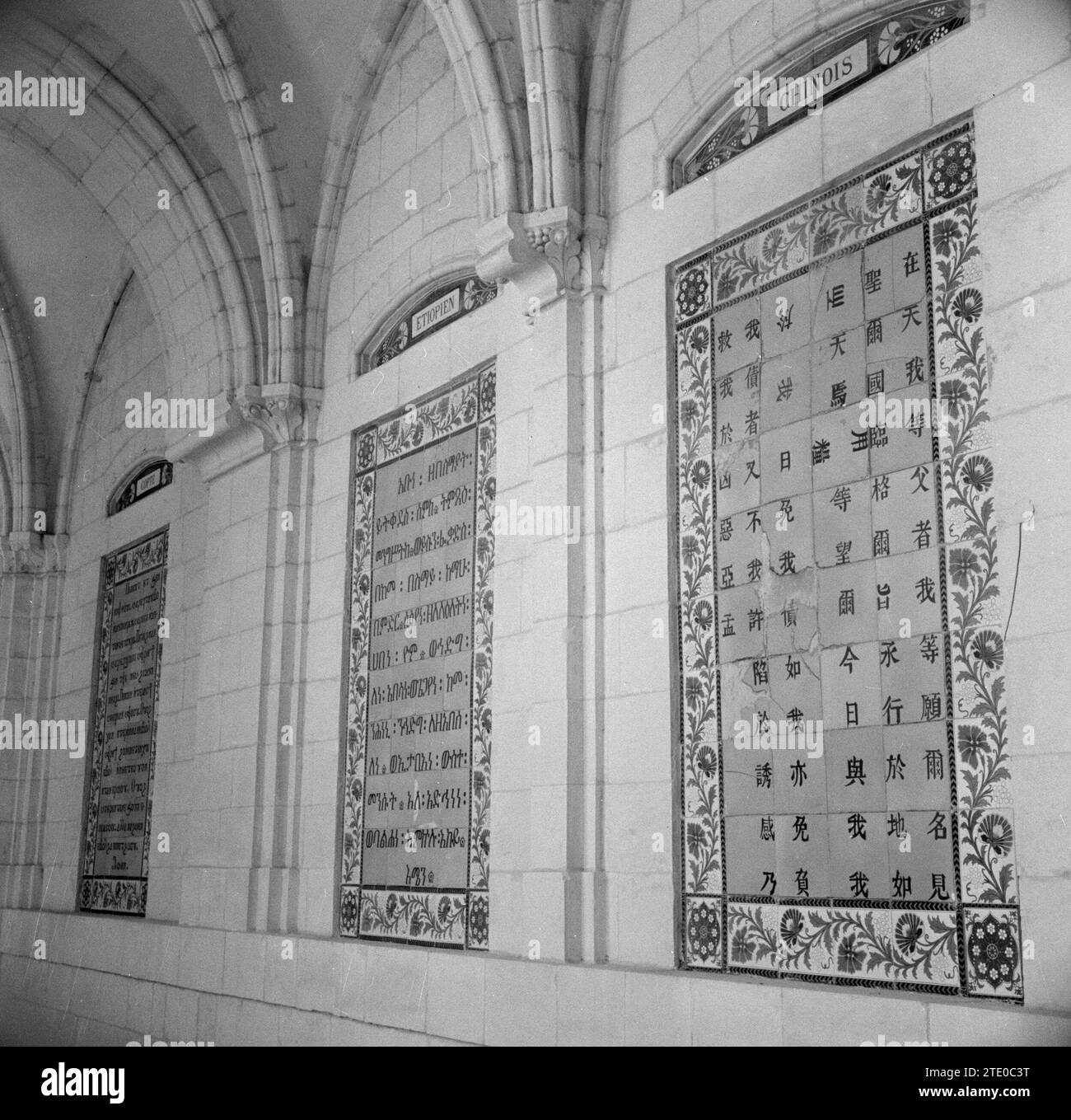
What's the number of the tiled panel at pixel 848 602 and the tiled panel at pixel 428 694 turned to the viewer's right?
0

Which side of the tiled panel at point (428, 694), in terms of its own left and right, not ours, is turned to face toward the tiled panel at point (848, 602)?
left

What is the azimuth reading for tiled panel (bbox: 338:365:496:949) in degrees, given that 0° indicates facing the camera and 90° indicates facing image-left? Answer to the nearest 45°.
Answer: approximately 45°

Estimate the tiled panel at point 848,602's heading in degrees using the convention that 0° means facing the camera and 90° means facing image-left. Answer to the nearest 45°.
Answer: approximately 45°

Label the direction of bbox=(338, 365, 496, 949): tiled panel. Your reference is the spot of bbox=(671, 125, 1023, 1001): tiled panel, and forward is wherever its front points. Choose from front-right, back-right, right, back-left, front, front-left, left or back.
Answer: right
